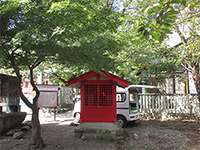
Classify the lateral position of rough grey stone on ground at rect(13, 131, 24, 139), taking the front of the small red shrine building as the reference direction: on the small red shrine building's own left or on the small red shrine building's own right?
on the small red shrine building's own right

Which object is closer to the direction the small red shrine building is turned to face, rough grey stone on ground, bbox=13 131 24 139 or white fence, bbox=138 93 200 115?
the rough grey stone on ground

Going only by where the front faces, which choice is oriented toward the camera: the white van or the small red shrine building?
the small red shrine building

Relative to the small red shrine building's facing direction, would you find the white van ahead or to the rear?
to the rear

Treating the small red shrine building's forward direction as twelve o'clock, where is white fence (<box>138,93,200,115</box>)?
The white fence is roughly at 7 o'clock from the small red shrine building.

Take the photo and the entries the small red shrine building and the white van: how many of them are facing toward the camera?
1

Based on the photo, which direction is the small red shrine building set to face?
toward the camera

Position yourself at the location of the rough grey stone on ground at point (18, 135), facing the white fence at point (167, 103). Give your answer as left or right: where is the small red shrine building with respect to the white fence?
right

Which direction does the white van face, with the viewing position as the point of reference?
facing away from the viewer and to the left of the viewer

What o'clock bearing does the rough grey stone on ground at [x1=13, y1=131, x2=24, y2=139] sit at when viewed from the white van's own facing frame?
The rough grey stone on ground is roughly at 9 o'clock from the white van.
